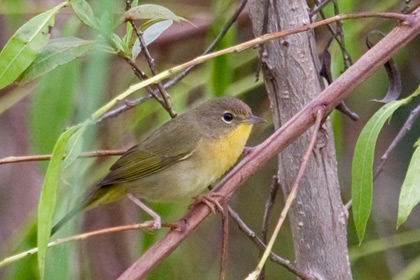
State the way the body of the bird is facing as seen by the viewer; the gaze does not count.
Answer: to the viewer's right

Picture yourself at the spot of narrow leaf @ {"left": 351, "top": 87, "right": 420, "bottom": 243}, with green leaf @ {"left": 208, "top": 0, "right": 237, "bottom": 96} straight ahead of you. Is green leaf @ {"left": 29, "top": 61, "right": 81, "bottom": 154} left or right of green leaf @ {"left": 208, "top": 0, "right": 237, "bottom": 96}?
left
